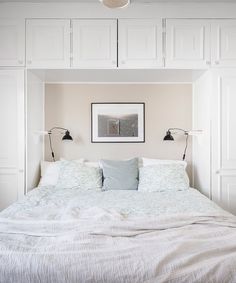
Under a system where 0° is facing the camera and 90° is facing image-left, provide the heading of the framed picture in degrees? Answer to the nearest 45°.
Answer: approximately 0°
